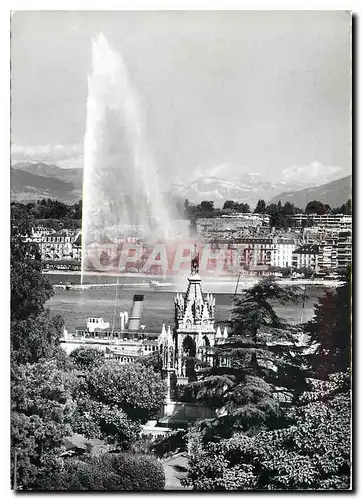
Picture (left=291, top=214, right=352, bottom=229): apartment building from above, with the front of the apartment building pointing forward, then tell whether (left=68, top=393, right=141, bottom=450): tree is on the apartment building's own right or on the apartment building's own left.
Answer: on the apartment building's own right

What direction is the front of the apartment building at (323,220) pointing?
toward the camera

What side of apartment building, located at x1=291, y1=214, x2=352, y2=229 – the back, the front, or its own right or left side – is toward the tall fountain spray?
right

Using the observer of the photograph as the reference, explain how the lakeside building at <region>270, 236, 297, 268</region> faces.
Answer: facing the viewer

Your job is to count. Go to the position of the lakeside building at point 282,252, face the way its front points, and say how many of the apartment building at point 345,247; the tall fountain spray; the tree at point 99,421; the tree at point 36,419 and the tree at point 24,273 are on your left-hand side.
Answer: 1
